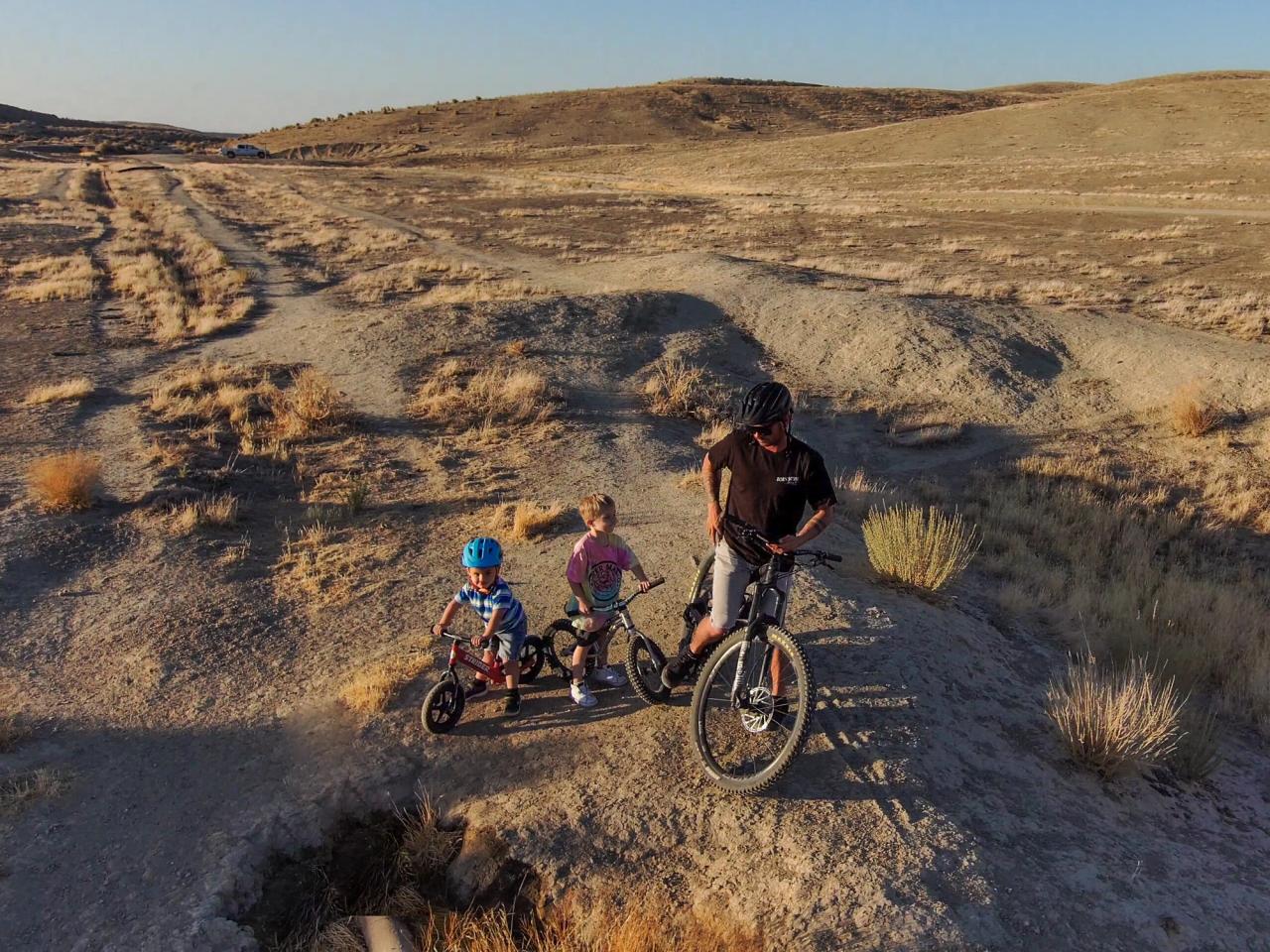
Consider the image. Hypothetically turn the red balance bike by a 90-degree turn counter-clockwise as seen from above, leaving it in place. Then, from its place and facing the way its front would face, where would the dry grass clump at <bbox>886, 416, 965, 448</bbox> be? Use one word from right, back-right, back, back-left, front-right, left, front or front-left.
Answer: left

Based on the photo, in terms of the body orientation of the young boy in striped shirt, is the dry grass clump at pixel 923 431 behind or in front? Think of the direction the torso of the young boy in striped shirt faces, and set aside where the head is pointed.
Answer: behind

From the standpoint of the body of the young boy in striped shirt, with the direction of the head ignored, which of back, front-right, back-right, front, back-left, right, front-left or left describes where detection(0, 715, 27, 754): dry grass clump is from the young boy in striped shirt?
front-right

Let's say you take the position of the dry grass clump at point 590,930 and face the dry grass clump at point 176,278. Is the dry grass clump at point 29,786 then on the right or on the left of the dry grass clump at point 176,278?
left

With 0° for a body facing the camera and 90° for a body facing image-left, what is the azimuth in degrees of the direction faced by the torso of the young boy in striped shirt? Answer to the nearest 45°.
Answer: approximately 45°

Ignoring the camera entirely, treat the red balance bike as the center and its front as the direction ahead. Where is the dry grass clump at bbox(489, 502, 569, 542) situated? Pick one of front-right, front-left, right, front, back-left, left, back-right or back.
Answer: back-right

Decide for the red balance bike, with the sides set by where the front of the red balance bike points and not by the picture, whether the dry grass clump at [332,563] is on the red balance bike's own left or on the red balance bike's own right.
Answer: on the red balance bike's own right

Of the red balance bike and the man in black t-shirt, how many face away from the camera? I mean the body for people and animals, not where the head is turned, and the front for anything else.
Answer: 0

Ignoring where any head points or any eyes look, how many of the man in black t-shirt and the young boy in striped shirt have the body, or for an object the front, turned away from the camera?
0

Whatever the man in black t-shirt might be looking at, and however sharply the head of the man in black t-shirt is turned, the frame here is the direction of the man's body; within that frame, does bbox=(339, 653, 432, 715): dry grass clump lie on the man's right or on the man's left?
on the man's right

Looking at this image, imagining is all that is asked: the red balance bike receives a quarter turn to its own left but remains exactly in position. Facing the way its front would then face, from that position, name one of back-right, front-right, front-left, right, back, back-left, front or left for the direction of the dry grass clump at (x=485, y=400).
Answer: back-left

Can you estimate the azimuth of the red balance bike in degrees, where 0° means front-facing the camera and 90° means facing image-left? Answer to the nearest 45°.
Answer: approximately 45°

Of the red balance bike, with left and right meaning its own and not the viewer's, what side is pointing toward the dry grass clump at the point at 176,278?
right

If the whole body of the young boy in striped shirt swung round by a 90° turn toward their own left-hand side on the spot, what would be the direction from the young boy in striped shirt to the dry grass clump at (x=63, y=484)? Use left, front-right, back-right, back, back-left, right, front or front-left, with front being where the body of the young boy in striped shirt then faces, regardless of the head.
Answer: back

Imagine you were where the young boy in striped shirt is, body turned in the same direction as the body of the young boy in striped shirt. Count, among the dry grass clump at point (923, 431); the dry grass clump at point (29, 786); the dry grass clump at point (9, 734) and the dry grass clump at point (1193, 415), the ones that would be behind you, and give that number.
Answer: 2

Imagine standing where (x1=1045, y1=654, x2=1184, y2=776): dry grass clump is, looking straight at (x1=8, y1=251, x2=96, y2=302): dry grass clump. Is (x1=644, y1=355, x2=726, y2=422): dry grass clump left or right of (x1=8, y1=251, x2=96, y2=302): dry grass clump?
right
